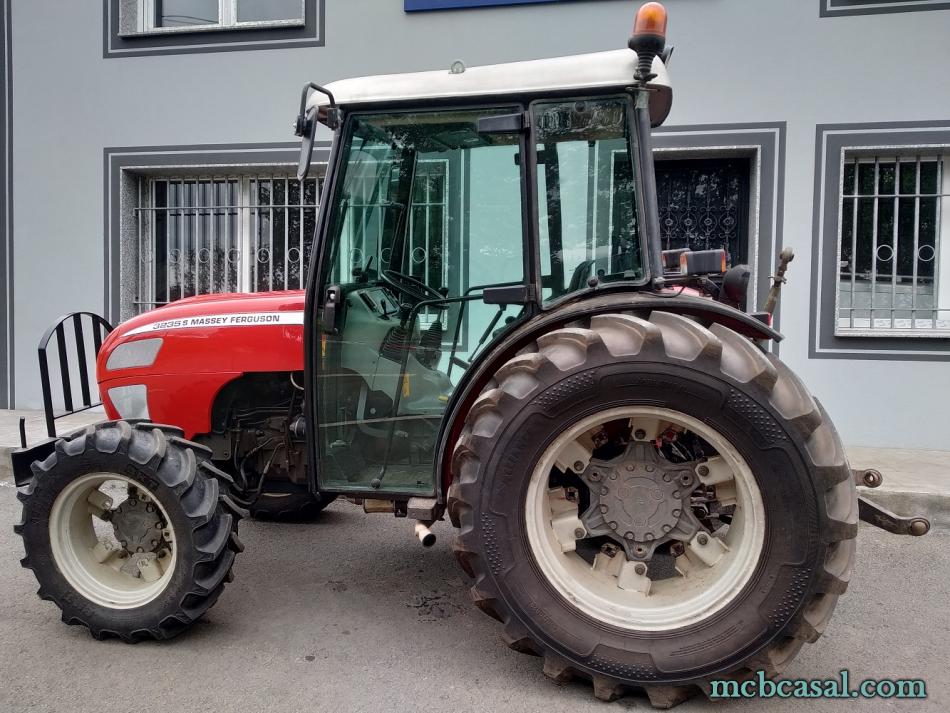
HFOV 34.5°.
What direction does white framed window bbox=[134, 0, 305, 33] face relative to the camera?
toward the camera

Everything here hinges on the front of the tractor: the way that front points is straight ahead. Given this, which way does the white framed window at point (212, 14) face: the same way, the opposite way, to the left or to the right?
to the left

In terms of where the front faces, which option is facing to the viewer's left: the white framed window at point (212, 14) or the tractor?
the tractor

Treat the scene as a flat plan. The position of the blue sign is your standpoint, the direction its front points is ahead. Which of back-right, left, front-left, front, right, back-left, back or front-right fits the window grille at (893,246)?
left

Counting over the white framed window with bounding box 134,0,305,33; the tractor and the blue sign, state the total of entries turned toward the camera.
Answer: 2

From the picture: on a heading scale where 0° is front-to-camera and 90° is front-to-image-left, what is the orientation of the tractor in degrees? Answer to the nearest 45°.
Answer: approximately 90°

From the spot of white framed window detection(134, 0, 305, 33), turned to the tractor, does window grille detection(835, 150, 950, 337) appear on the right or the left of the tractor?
left

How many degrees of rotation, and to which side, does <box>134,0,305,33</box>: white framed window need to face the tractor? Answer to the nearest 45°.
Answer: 0° — it already faces it

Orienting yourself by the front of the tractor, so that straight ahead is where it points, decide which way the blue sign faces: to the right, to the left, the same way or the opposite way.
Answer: to the left

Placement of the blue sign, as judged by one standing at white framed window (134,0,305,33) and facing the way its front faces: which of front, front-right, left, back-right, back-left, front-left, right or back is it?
front-left

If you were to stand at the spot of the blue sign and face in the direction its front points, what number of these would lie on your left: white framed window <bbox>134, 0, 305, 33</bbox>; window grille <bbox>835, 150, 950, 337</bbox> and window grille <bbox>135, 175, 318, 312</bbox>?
1

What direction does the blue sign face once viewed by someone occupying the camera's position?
facing the viewer
